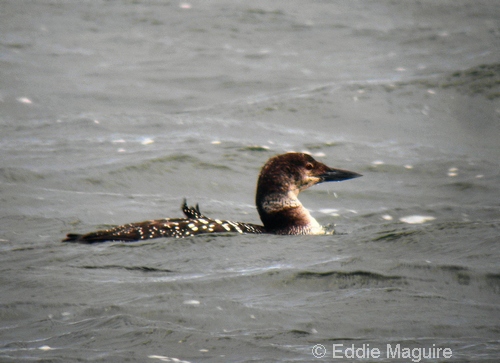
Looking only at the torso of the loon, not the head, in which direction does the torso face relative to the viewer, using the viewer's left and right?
facing to the right of the viewer
